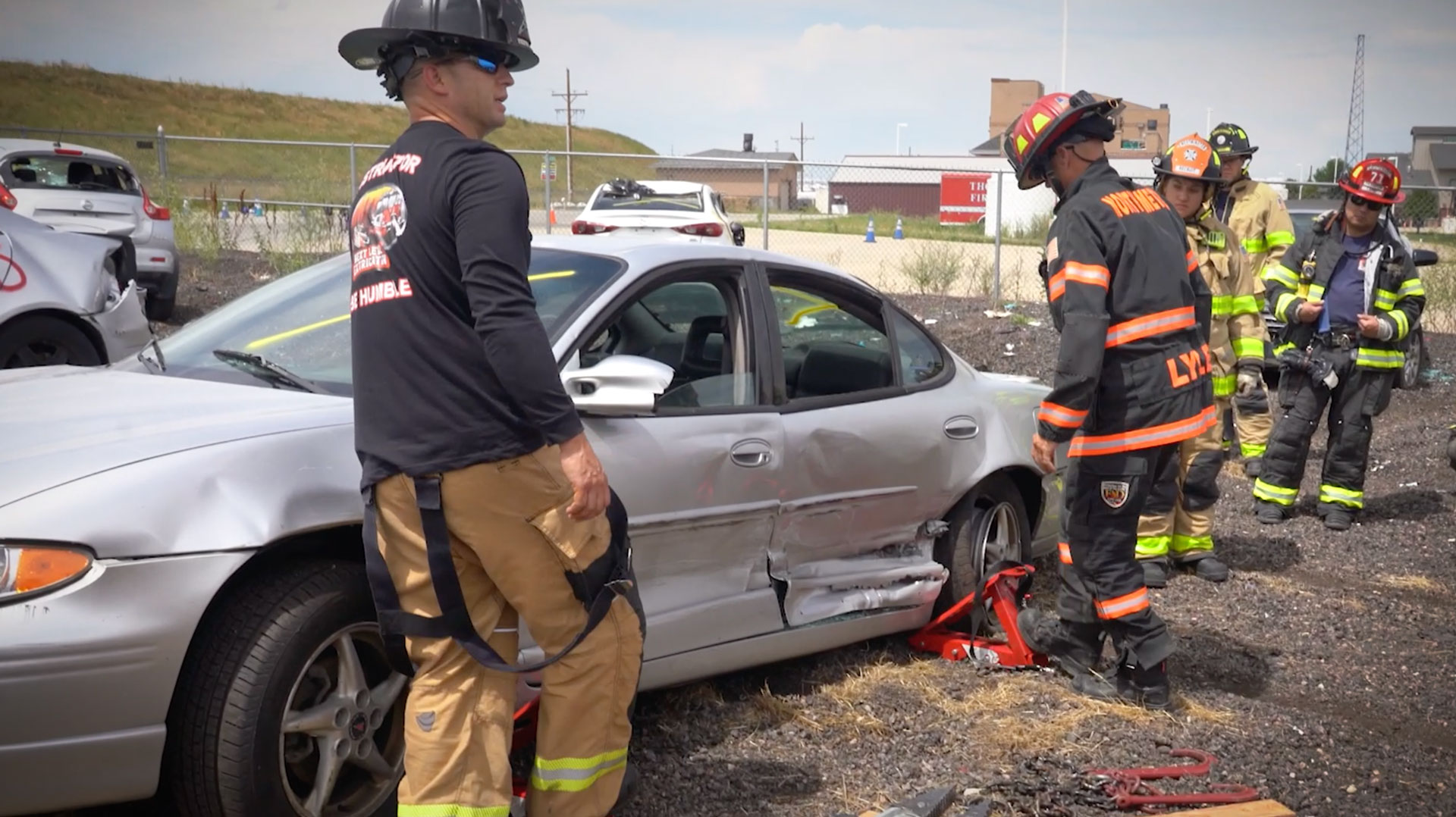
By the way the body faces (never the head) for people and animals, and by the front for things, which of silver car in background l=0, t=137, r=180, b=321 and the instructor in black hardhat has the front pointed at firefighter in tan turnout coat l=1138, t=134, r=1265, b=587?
the instructor in black hardhat

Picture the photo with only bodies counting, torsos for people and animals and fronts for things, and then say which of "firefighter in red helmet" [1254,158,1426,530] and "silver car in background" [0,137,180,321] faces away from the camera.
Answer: the silver car in background

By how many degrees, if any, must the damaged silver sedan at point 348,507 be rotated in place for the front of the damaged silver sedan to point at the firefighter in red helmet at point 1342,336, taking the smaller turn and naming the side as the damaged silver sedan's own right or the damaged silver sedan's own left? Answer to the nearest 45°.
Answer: approximately 180°

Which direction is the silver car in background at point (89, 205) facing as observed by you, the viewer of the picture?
facing away from the viewer

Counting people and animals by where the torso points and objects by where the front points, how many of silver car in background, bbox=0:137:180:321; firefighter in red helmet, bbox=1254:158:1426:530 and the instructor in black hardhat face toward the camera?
1

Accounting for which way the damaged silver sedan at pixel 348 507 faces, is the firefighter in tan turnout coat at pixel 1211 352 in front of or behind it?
behind

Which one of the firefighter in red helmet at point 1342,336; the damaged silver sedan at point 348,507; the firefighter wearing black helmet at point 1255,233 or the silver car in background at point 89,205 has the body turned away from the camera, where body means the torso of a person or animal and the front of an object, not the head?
the silver car in background

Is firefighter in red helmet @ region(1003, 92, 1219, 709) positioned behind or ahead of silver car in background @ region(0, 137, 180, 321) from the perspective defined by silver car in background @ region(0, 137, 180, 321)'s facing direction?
behind

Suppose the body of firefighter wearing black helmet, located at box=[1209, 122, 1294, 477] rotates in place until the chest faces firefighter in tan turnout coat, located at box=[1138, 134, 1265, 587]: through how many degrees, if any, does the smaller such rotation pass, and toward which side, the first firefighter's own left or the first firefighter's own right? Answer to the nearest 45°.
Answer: approximately 45° to the first firefighter's own left

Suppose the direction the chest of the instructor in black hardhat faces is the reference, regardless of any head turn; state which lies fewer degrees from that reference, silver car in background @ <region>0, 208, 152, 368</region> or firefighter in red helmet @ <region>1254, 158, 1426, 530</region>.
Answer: the firefighter in red helmet

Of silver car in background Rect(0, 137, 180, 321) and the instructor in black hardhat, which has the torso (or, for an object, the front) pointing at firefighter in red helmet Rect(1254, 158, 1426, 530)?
the instructor in black hardhat

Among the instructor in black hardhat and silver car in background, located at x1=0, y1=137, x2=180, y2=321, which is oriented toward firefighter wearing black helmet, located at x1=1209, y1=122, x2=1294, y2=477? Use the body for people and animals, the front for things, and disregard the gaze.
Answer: the instructor in black hardhat
